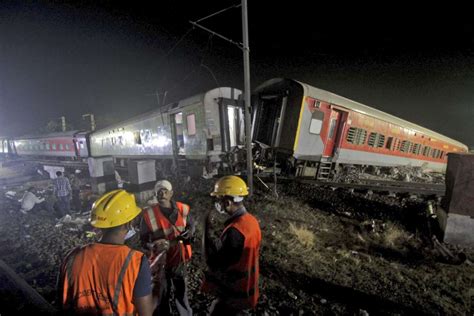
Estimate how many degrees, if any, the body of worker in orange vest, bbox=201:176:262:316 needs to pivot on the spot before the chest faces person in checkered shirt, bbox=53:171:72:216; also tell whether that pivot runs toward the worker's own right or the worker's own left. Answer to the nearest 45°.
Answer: approximately 45° to the worker's own right

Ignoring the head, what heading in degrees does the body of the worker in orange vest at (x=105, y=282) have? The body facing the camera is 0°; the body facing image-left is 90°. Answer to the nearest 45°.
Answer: approximately 225°

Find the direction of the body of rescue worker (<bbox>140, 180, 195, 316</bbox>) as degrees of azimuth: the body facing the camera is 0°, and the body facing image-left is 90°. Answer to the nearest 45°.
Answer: approximately 0°

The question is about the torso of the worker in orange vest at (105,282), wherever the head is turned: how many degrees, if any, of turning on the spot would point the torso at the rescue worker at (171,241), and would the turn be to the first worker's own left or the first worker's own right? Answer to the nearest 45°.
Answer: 0° — they already face them

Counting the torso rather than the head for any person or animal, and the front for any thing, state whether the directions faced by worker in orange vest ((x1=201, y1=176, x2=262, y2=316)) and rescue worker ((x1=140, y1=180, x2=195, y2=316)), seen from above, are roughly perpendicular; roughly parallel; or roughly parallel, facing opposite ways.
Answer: roughly perpendicular

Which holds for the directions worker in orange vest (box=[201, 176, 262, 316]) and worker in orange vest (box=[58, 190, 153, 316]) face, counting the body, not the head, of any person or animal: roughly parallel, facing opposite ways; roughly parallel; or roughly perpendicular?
roughly perpendicular

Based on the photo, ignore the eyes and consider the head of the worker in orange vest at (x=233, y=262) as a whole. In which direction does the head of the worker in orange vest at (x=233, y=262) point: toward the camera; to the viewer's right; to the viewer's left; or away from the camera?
to the viewer's left

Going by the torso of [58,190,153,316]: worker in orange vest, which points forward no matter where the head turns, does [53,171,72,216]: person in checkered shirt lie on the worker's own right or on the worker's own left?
on the worker's own left

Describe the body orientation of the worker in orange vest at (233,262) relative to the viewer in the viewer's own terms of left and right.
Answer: facing to the left of the viewer
